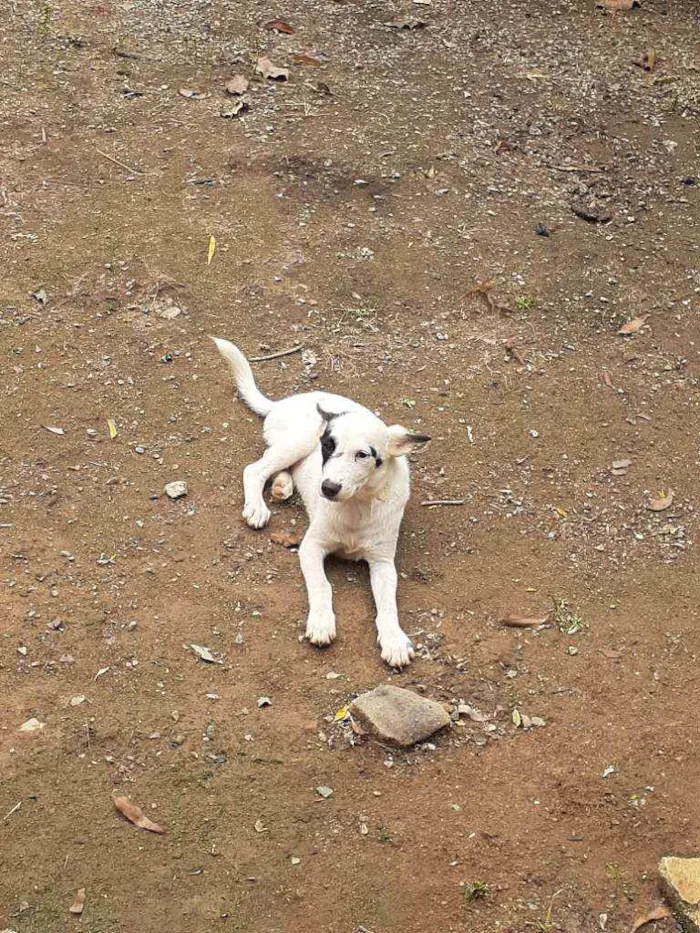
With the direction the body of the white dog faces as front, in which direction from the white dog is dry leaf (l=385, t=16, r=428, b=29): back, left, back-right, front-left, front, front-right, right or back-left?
back-left

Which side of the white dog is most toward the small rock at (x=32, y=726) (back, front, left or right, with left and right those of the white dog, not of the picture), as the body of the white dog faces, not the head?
right

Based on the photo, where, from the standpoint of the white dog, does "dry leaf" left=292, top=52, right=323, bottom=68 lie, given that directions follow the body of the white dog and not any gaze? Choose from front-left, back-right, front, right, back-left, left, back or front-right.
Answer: back-left

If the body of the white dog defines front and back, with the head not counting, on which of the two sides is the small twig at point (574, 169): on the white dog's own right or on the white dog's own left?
on the white dog's own left

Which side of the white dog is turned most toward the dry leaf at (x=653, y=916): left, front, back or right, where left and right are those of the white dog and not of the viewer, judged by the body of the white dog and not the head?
front

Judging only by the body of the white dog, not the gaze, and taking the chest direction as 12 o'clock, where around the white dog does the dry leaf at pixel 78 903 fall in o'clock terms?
The dry leaf is roughly at 2 o'clock from the white dog.

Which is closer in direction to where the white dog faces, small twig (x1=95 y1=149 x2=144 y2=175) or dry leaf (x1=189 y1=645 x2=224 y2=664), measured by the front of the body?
the dry leaf

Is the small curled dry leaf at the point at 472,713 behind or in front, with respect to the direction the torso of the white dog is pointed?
in front

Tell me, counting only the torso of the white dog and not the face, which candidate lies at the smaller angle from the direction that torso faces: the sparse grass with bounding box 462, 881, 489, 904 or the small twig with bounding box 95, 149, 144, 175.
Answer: the sparse grass

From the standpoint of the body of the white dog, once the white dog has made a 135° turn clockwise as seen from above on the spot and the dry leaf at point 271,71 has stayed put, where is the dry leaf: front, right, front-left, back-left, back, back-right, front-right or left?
right

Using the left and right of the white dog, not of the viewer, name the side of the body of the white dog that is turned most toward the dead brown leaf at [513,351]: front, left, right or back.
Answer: left

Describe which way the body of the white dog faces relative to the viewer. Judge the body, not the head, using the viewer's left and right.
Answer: facing the viewer and to the right of the viewer

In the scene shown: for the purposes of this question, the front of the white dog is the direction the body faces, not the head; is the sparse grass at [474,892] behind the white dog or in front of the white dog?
in front
